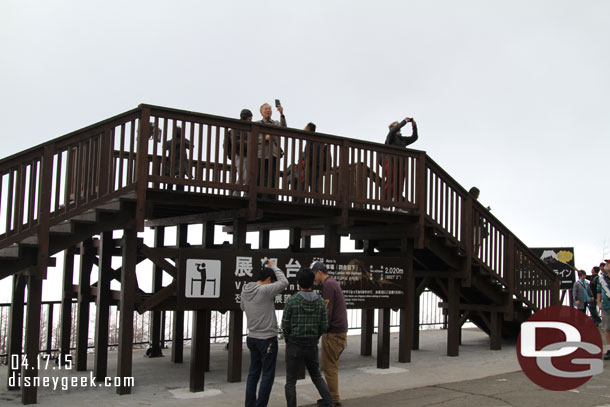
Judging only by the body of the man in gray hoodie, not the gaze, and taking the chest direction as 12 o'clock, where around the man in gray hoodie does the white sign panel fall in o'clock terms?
The white sign panel is roughly at 10 o'clock from the man in gray hoodie.

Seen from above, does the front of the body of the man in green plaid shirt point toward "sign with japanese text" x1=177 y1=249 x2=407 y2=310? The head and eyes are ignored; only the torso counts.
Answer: yes

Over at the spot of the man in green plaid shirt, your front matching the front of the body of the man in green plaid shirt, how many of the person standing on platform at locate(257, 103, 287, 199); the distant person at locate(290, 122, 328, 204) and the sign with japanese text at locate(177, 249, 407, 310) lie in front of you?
3

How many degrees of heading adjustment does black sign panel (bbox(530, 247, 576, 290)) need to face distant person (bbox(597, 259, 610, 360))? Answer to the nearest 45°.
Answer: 0° — it already faces them

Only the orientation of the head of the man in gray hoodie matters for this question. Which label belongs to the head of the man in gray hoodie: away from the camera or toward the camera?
away from the camera

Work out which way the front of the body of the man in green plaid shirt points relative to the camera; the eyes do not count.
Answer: away from the camera

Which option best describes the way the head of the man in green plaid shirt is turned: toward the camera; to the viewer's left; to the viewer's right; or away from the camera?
away from the camera

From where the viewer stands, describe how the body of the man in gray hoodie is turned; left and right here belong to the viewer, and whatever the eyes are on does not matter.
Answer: facing away from the viewer and to the right of the viewer

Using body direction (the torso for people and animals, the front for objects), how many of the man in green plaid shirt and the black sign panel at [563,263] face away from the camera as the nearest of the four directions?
1

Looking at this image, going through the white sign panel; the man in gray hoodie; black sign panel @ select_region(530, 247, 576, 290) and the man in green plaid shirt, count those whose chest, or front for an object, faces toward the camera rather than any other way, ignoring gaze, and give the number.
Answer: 2
